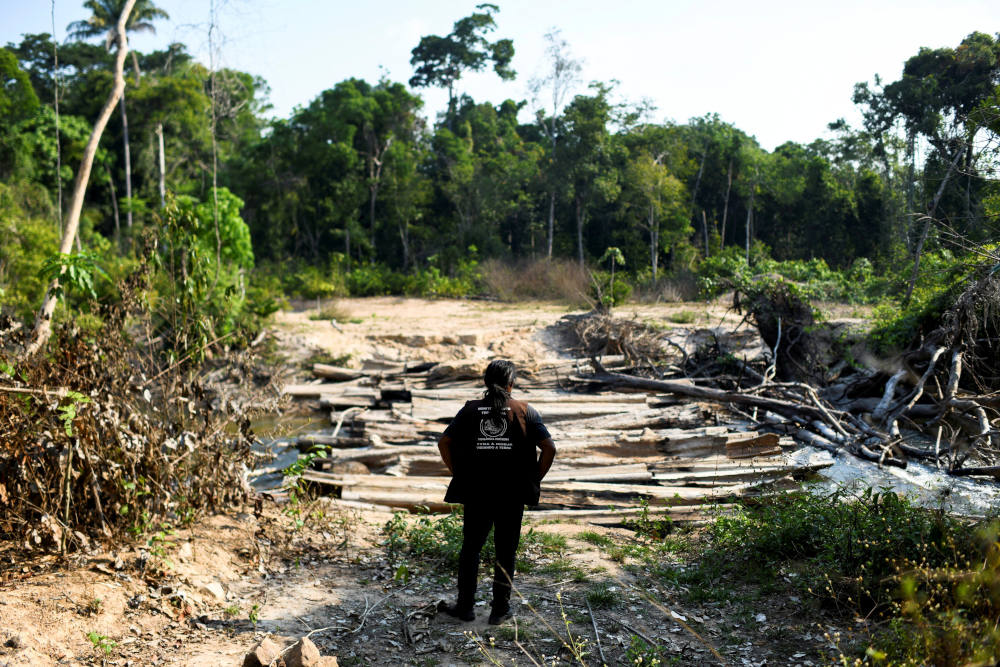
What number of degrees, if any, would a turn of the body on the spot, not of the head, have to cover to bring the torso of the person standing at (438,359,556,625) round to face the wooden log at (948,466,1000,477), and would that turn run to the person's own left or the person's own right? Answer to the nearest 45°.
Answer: approximately 45° to the person's own right

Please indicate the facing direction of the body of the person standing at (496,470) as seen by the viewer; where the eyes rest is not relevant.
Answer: away from the camera

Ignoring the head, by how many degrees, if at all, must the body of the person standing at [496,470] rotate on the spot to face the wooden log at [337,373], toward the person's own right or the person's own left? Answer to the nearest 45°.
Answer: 0° — they already face it
